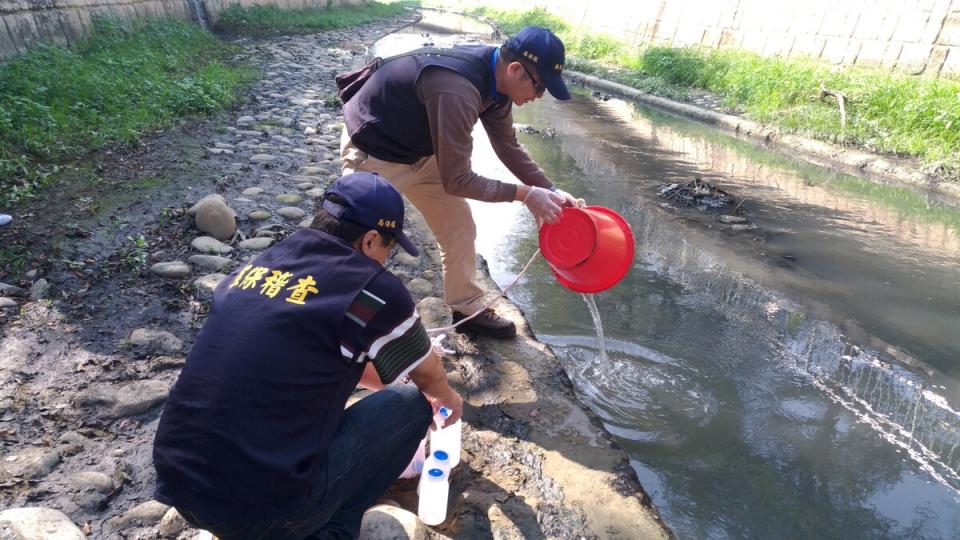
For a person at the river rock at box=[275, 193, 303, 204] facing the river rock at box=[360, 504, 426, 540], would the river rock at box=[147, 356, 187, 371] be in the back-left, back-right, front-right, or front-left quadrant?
front-right

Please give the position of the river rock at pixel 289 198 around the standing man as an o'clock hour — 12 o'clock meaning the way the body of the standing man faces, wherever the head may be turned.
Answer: The river rock is roughly at 8 o'clock from the standing man.

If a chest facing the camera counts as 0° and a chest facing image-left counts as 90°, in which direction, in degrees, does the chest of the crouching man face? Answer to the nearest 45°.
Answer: approximately 225°

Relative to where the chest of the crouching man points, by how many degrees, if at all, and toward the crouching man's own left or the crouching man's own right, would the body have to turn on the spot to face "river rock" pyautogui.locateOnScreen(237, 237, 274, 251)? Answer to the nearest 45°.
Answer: approximately 45° to the crouching man's own left

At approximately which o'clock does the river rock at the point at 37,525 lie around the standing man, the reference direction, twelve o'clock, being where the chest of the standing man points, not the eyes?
The river rock is roughly at 4 o'clock from the standing man.

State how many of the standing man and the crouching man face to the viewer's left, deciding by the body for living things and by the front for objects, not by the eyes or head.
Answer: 0

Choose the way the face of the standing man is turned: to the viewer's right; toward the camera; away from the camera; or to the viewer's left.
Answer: to the viewer's right

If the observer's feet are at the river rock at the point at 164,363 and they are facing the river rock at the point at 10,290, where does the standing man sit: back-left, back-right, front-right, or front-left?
back-right

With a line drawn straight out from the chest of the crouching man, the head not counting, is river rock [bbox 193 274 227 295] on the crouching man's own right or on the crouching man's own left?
on the crouching man's own left

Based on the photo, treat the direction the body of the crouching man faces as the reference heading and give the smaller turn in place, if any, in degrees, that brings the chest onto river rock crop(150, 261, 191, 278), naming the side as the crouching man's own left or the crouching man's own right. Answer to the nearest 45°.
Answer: approximately 45° to the crouching man's own left

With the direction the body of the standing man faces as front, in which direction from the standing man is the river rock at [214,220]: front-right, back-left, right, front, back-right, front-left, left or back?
back-left

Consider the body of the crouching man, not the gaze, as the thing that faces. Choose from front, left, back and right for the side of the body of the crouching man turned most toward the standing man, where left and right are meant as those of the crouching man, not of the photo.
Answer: front

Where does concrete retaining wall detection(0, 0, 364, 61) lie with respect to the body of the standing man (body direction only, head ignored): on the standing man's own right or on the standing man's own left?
on the standing man's own left

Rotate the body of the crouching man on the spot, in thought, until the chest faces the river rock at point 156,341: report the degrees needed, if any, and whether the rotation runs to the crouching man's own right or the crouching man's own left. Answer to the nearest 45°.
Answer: approximately 90° to the crouching man's own left

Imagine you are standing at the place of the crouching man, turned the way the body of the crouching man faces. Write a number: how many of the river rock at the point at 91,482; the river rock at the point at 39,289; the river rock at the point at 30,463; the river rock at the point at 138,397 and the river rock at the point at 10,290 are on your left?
5

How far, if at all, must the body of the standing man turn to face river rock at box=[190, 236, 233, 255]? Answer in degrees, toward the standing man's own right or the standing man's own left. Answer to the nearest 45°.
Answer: approximately 135° to the standing man's own left

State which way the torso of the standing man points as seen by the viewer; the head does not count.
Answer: to the viewer's right

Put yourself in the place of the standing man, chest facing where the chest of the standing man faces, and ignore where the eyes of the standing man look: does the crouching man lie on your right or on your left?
on your right
